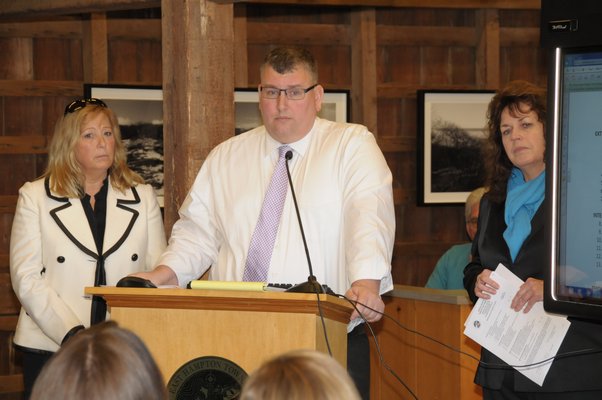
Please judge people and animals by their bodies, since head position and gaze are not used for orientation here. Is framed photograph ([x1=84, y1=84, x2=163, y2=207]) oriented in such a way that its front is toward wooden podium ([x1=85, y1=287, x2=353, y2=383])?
yes

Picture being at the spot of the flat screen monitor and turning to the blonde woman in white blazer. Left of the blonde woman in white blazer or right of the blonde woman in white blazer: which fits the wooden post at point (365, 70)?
right

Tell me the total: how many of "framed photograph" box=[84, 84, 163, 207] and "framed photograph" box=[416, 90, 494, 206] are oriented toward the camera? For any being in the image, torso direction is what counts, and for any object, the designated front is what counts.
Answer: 2

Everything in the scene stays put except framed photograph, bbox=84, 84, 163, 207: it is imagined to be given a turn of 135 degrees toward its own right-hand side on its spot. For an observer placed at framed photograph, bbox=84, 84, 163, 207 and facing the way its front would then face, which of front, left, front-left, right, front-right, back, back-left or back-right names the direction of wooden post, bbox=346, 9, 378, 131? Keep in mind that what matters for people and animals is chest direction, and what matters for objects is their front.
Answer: back-right

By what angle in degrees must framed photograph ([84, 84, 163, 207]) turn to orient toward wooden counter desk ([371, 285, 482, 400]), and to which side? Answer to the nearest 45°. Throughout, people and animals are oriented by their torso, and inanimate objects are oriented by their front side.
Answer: approximately 45° to its left

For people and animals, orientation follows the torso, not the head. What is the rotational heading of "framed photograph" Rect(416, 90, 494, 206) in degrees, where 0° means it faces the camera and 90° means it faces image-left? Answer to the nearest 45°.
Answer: approximately 0°
